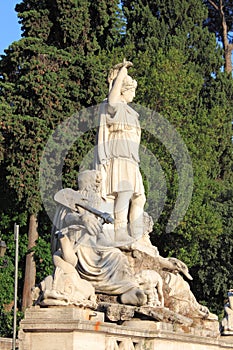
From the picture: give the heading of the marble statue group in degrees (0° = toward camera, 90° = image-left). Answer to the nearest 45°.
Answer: approximately 315°

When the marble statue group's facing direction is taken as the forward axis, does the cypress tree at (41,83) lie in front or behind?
behind
